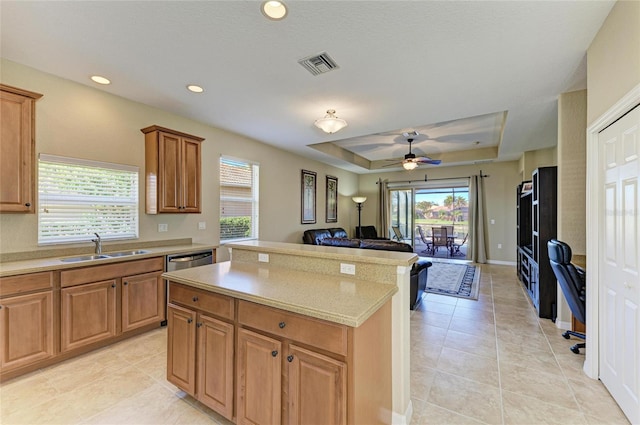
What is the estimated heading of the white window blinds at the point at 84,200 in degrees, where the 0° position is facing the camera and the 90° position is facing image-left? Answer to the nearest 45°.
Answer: approximately 315°

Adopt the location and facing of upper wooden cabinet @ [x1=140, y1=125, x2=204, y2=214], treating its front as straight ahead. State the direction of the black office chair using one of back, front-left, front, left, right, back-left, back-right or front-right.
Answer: front

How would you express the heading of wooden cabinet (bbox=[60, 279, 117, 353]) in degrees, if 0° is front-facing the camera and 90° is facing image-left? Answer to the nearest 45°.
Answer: approximately 315°

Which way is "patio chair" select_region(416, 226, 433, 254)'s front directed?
to the viewer's right

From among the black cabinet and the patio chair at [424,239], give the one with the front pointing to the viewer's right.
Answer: the patio chair

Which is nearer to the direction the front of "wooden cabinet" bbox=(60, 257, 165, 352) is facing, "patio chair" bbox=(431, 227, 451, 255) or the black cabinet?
the black cabinet

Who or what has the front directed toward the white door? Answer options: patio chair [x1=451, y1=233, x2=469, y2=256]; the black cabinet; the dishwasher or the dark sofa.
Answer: the dishwasher

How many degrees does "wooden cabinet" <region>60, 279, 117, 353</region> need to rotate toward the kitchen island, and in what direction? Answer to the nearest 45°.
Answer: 0° — it already faces it

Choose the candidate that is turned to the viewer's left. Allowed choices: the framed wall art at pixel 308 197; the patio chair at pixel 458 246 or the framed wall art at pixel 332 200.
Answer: the patio chair

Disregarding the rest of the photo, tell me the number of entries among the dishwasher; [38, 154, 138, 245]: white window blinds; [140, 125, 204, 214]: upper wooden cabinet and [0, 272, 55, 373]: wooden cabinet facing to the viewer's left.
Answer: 0

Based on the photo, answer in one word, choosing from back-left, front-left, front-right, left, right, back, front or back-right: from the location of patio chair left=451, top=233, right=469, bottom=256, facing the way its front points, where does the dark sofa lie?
left

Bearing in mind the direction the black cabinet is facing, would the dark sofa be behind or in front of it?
in front

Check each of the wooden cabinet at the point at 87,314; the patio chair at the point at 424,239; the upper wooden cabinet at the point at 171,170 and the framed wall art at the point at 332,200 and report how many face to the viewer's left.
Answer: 0

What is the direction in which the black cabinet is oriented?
to the viewer's left

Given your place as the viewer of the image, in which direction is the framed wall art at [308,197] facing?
facing the viewer and to the right of the viewer
